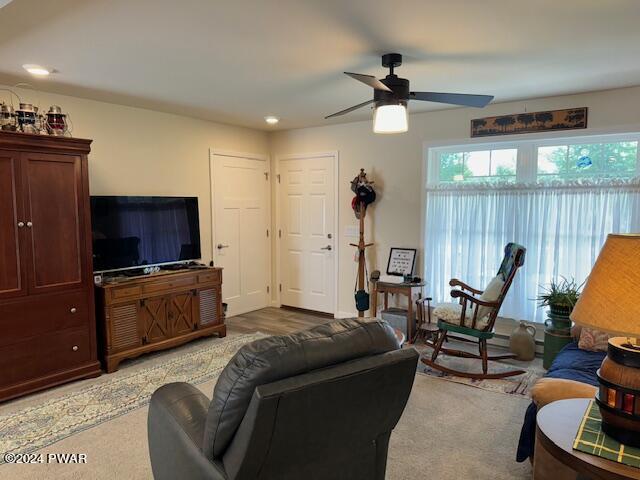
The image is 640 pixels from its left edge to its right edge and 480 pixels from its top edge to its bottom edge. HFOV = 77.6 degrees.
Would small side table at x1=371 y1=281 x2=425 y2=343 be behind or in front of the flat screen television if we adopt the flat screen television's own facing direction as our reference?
in front

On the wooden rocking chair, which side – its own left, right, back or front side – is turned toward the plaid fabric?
left

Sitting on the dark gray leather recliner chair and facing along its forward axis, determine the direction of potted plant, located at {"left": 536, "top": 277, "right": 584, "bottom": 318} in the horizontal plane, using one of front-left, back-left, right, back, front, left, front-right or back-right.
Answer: right

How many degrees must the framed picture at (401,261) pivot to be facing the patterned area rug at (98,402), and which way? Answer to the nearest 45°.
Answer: approximately 45° to its right

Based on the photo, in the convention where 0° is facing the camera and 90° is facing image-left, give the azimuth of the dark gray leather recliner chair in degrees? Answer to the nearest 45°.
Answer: approximately 135°

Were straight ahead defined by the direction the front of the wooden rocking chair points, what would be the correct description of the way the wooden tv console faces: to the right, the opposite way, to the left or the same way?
the opposite way

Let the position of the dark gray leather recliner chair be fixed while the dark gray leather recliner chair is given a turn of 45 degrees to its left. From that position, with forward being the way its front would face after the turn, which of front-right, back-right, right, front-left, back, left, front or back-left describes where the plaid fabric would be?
back

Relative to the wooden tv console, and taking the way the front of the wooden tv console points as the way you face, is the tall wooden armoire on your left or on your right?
on your right

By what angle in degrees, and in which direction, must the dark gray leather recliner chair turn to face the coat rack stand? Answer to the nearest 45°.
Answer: approximately 45° to its right

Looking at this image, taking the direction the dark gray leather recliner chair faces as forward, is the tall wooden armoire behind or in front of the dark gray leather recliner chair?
in front

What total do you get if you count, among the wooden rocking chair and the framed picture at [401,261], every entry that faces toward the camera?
1

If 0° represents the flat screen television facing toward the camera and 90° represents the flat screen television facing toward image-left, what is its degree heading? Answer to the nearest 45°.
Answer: approximately 315°

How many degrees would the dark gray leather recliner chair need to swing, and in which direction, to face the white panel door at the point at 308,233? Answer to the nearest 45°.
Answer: approximately 45° to its right

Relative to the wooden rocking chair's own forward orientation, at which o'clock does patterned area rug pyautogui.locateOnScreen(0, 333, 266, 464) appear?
The patterned area rug is roughly at 11 o'clock from the wooden rocking chair.

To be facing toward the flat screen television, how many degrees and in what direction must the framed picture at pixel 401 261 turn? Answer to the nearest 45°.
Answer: approximately 45° to its right

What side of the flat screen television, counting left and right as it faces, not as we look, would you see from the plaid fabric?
front

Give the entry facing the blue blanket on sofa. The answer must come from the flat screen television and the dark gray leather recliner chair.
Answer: the flat screen television

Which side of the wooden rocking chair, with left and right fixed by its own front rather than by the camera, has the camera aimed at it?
left

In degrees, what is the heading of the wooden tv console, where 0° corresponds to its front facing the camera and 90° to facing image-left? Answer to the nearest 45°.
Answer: approximately 315°

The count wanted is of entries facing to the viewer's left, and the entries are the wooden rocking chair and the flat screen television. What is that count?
1

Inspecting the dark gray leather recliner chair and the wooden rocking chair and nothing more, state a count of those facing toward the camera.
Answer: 0
